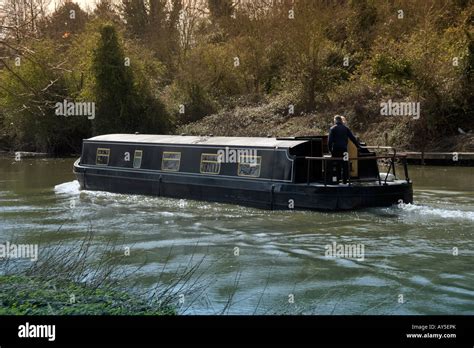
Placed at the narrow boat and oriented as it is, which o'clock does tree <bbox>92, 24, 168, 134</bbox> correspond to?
The tree is roughly at 1 o'clock from the narrow boat.

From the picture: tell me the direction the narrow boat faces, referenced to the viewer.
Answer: facing away from the viewer and to the left of the viewer
